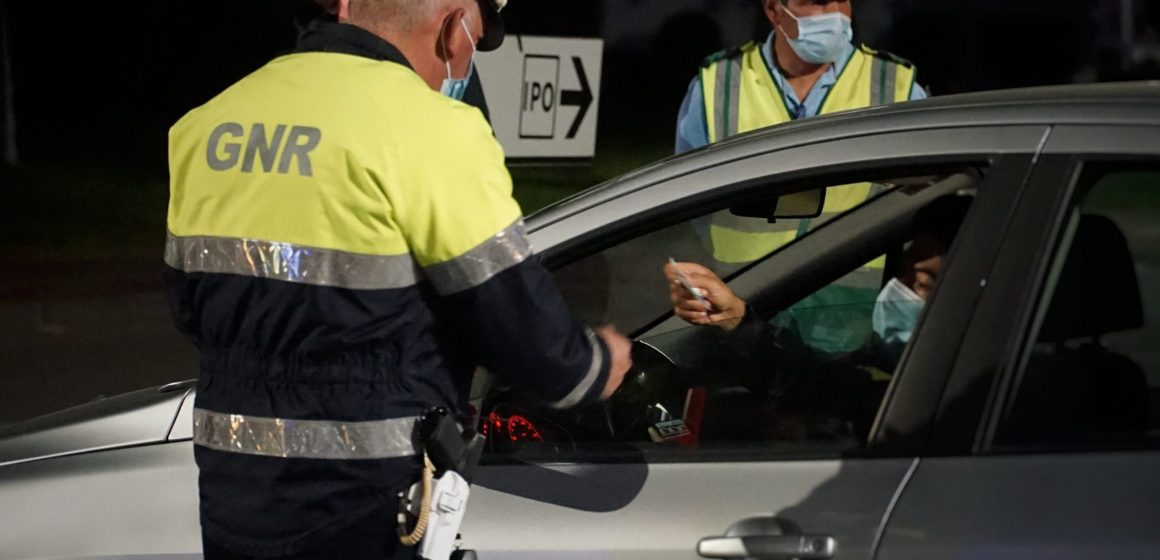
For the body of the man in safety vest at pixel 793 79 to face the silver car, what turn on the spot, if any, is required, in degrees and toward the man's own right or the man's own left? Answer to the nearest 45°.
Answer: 0° — they already face it

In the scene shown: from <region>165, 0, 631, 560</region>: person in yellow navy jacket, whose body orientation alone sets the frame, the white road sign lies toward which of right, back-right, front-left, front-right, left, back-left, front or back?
front-left

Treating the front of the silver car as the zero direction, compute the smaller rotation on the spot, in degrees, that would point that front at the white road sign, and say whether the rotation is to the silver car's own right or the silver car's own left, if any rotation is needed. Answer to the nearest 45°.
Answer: approximately 90° to the silver car's own right

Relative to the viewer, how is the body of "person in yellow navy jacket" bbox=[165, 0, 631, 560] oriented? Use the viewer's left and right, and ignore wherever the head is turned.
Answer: facing away from the viewer and to the right of the viewer

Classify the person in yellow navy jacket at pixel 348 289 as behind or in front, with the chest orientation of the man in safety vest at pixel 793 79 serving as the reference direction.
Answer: in front

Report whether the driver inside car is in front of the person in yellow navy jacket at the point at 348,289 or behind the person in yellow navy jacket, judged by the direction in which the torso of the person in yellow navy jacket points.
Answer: in front

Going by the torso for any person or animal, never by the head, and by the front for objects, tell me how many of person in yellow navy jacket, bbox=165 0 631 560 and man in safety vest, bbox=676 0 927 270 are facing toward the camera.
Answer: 1

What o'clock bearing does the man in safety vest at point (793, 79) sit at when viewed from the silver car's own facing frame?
The man in safety vest is roughly at 3 o'clock from the silver car.

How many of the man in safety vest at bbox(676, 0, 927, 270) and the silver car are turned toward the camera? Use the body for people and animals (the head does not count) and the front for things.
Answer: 1

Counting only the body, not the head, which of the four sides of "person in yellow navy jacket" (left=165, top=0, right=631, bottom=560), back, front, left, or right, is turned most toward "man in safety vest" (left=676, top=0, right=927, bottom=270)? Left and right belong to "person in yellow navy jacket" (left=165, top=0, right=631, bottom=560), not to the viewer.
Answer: front

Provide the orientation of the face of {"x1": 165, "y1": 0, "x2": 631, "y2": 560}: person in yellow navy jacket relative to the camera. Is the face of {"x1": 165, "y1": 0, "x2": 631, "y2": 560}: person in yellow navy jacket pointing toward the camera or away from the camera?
away from the camera

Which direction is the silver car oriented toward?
to the viewer's left

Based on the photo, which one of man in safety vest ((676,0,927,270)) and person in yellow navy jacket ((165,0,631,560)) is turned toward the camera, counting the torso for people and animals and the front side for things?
man in safety vest ((676,0,927,270))

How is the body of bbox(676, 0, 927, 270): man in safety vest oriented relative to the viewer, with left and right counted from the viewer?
facing the viewer
